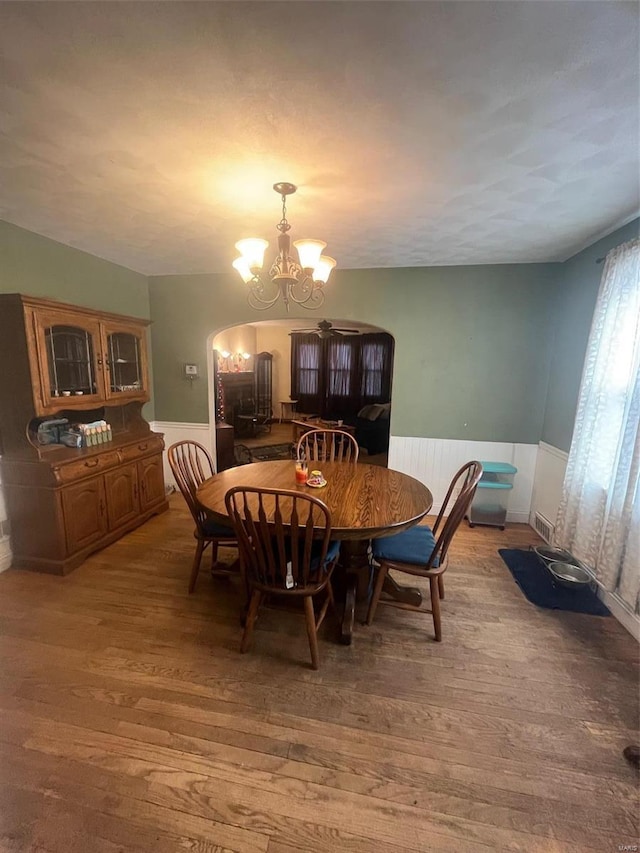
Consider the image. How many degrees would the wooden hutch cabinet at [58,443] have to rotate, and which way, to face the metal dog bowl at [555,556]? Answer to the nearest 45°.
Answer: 0° — it already faces it

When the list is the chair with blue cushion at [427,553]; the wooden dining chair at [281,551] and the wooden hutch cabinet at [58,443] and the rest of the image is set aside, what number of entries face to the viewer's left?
1

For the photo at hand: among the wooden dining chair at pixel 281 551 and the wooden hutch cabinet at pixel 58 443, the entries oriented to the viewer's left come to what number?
0

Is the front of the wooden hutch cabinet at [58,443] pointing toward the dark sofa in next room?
no

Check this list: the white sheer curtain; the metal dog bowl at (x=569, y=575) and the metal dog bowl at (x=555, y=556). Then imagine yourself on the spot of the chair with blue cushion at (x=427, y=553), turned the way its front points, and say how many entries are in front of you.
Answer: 0

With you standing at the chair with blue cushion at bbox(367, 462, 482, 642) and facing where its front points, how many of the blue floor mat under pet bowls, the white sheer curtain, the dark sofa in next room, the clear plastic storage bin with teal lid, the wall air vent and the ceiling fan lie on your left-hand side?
0

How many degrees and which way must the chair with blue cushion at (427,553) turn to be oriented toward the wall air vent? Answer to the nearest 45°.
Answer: approximately 135° to its right

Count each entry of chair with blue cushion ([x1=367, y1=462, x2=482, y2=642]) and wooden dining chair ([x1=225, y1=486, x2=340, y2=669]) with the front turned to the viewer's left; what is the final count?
1

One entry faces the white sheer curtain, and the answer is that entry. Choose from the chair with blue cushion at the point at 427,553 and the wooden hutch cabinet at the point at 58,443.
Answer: the wooden hutch cabinet

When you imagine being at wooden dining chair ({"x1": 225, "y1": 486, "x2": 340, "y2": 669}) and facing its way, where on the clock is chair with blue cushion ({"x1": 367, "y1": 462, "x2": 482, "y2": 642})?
The chair with blue cushion is roughly at 1 o'clock from the wooden dining chair.

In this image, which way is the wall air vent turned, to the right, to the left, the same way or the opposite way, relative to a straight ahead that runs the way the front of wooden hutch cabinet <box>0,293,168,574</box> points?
the opposite way

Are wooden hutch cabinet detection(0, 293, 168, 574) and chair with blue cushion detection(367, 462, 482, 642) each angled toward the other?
yes

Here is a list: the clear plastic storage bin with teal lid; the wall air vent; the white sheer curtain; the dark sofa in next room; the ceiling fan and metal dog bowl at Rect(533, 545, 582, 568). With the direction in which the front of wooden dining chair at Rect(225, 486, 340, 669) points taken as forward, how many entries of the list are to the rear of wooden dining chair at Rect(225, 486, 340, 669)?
0

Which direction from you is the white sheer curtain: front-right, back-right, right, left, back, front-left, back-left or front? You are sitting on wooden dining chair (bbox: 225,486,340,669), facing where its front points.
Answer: front-right

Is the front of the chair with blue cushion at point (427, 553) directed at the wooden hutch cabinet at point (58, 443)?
yes

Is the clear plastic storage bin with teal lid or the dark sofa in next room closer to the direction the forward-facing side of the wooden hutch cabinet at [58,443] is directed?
the clear plastic storage bin with teal lid

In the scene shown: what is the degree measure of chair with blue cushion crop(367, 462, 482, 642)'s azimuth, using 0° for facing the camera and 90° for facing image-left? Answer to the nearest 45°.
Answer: approximately 90°

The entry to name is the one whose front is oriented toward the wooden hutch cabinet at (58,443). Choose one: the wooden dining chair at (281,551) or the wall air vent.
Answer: the wall air vent

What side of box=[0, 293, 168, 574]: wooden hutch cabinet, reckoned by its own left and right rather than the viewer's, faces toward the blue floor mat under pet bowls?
front

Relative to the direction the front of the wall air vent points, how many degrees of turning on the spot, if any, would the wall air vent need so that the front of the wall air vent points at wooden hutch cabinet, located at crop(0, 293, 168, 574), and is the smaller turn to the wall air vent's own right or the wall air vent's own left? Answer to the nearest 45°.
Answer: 0° — it already faces it

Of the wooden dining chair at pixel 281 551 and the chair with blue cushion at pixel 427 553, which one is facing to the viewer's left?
the chair with blue cushion

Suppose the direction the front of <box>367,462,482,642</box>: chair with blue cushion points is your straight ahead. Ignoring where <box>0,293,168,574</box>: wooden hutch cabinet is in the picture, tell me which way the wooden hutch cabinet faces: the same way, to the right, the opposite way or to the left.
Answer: the opposite way

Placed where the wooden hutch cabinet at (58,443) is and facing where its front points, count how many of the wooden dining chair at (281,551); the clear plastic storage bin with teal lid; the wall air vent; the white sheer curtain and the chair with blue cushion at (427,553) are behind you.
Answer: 0
